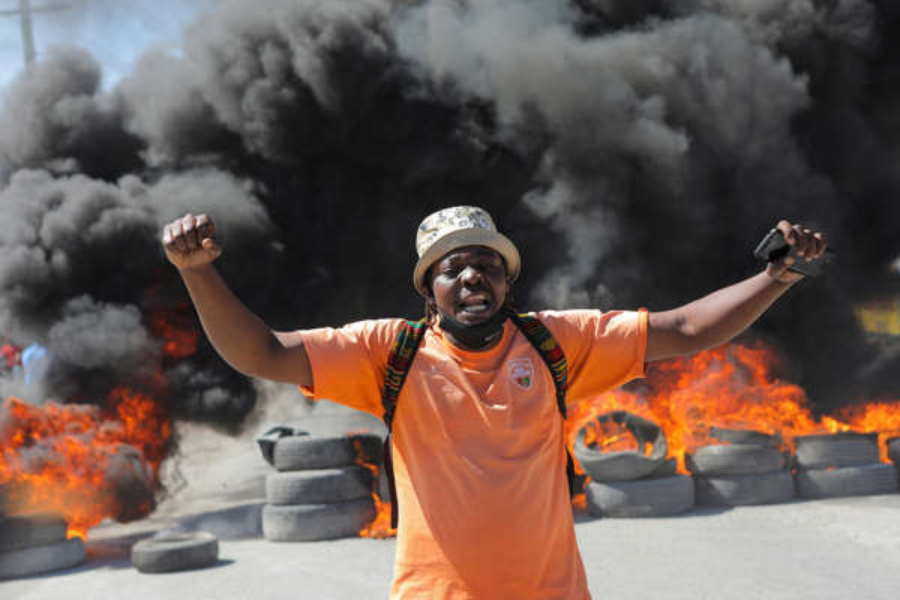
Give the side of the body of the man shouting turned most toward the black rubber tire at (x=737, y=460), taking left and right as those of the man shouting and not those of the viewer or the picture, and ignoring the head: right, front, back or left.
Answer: back

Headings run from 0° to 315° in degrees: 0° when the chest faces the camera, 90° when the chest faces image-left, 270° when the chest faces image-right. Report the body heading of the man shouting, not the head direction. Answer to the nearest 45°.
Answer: approximately 0°

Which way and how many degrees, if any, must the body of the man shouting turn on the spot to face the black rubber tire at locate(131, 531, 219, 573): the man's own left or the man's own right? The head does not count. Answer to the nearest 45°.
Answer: approximately 135° to the man's own right

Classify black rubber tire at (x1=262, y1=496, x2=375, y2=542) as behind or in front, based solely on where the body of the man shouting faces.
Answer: behind

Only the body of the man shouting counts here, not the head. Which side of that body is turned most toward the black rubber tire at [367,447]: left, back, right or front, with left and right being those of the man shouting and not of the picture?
back

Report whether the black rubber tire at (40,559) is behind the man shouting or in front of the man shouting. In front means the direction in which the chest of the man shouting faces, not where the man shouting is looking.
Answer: behind

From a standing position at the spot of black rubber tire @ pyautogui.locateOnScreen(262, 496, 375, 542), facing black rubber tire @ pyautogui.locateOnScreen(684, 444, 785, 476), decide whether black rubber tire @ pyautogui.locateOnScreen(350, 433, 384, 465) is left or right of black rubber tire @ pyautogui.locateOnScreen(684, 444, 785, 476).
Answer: left

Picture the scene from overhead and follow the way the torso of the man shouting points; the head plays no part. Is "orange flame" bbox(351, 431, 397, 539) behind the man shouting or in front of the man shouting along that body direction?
behind

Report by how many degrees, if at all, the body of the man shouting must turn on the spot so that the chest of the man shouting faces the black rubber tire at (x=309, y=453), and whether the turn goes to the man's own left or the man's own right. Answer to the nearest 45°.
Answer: approximately 180°
